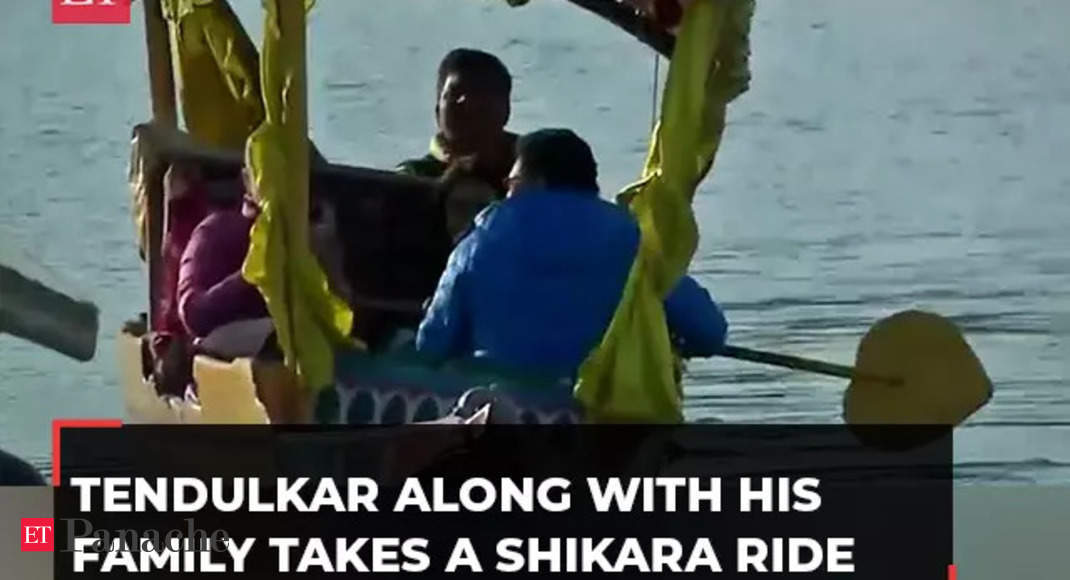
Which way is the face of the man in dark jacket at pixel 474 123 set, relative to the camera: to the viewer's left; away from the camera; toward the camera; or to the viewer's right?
toward the camera

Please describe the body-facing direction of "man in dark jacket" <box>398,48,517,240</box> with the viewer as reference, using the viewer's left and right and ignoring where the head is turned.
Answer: facing the viewer and to the left of the viewer

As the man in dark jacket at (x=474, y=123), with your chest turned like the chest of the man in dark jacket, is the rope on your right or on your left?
on your left

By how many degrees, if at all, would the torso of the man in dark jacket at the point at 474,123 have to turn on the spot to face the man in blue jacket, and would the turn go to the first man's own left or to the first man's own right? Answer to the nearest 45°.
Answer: approximately 45° to the first man's own left

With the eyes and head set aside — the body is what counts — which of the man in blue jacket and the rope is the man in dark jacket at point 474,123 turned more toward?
the man in blue jacket
